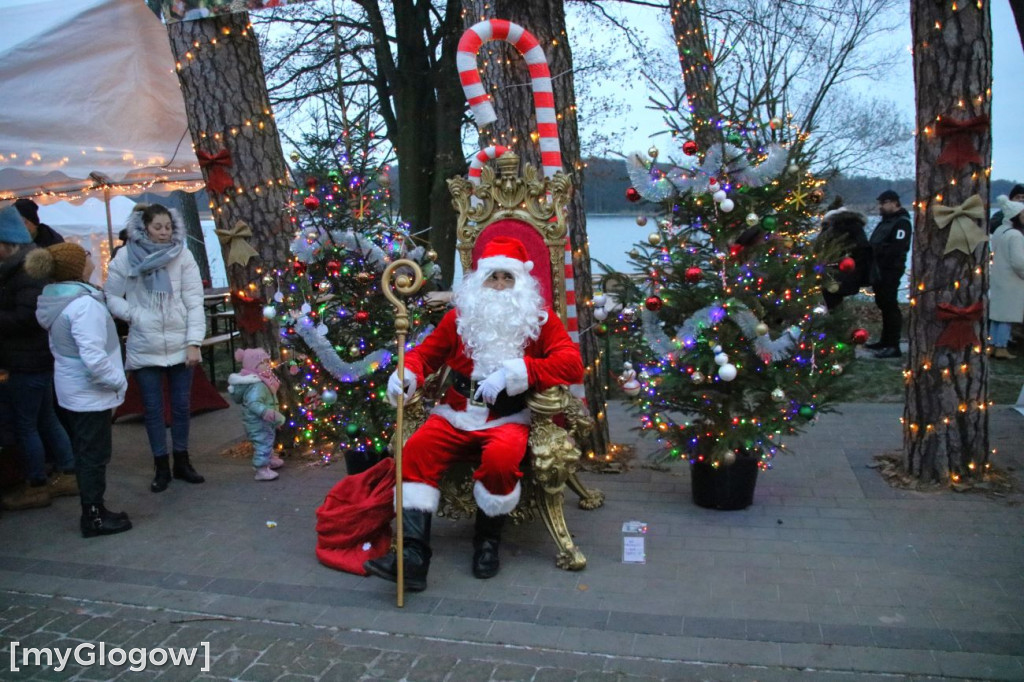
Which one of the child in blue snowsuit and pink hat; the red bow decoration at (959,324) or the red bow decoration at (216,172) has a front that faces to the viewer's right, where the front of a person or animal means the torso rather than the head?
the child in blue snowsuit and pink hat

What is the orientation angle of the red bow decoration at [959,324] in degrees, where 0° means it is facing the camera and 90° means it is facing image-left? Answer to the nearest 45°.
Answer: approximately 0°

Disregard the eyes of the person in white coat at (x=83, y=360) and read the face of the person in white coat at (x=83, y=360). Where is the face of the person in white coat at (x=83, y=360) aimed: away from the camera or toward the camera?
away from the camera

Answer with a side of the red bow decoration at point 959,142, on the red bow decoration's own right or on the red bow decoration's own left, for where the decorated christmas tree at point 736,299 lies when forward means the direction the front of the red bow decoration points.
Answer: on the red bow decoration's own right

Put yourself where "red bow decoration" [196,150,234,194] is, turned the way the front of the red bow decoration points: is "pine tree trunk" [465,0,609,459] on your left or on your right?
on your left

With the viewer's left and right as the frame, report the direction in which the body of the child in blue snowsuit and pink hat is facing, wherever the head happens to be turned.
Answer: facing to the right of the viewer

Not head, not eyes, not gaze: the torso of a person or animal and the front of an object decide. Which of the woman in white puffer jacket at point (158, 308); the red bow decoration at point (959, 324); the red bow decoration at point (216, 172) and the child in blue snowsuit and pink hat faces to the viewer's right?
the child in blue snowsuit and pink hat

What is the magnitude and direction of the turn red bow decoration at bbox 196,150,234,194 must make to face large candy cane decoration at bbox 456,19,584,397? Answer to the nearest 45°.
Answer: approximately 45° to its left
